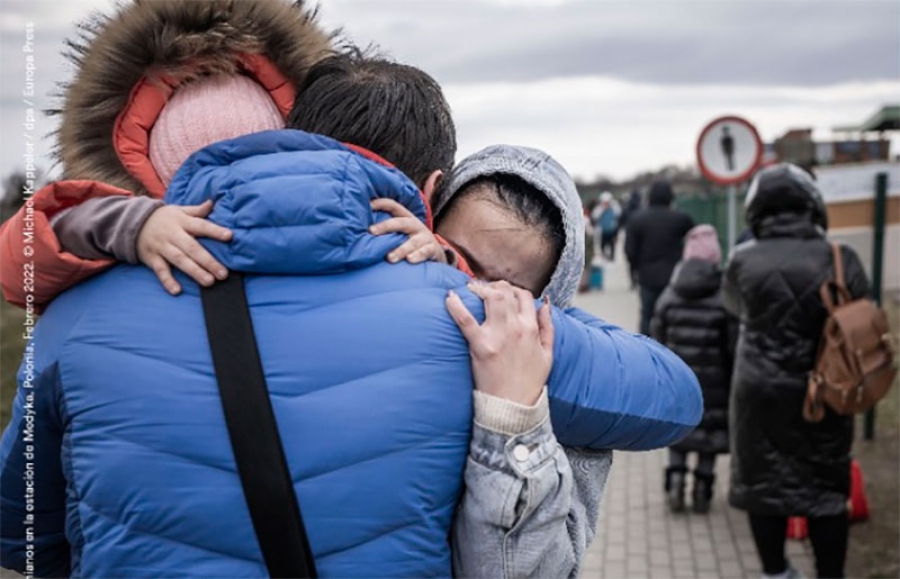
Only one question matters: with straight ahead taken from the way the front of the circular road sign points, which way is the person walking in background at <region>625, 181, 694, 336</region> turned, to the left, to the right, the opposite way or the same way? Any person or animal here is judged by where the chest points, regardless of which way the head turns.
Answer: the opposite way

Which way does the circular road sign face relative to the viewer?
toward the camera

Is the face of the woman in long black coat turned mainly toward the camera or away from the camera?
away from the camera

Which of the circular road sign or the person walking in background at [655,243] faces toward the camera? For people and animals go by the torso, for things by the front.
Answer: the circular road sign

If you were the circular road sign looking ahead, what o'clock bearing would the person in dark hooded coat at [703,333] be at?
The person in dark hooded coat is roughly at 12 o'clock from the circular road sign.

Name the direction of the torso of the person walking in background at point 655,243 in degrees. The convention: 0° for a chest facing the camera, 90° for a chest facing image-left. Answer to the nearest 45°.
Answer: approximately 180°

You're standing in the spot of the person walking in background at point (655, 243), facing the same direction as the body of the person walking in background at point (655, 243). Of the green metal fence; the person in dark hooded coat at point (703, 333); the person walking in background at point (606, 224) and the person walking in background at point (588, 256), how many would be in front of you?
3
